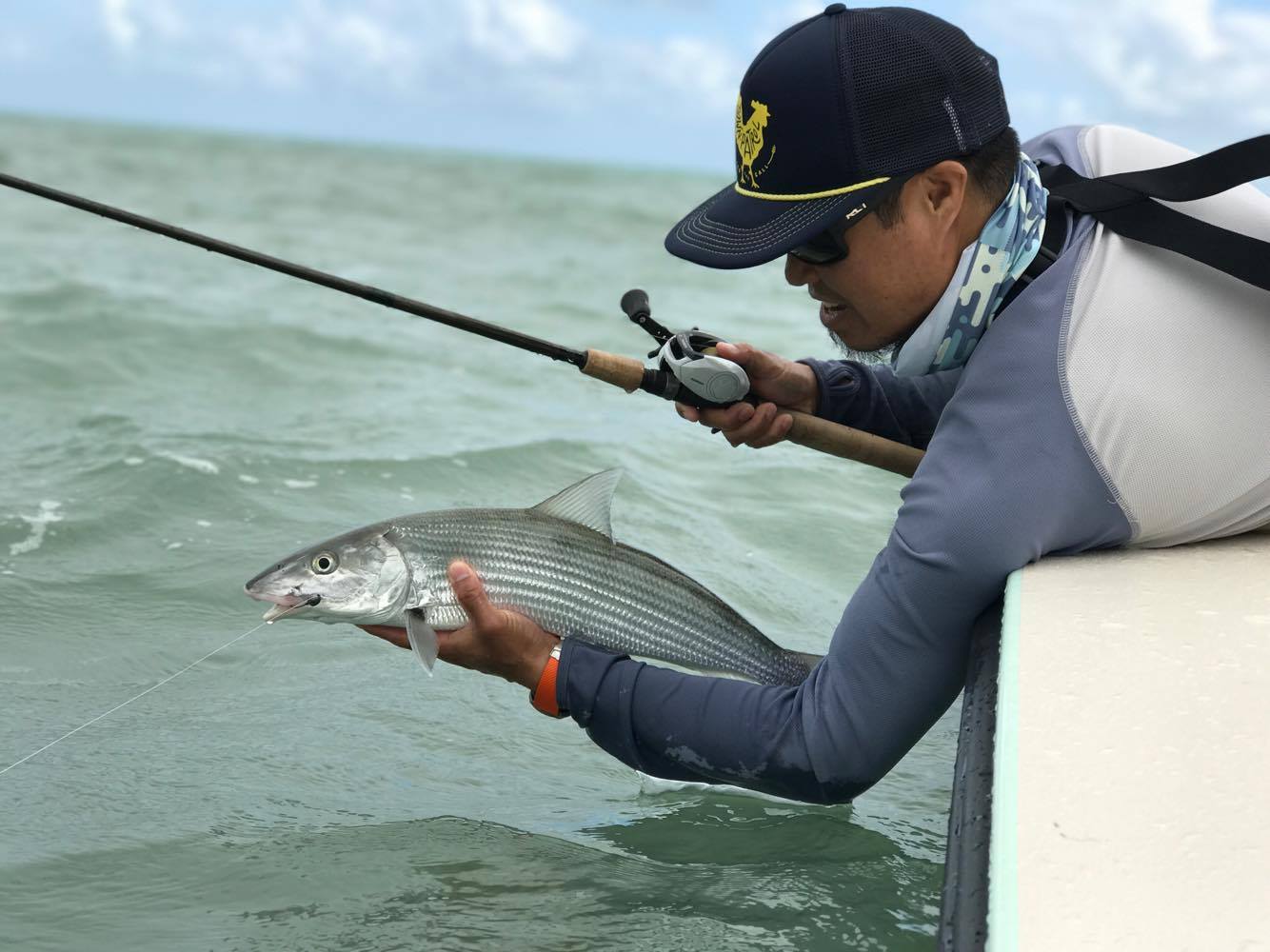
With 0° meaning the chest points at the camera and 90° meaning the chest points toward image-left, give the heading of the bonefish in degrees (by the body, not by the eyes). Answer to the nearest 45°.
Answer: approximately 90°

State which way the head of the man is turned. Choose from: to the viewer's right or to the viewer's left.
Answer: to the viewer's left
